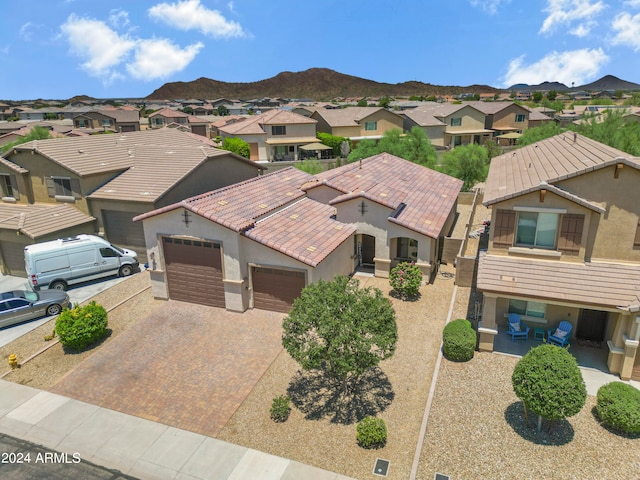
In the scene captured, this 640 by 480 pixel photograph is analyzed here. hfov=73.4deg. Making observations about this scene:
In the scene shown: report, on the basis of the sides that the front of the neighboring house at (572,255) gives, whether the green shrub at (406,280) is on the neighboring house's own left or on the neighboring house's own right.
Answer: on the neighboring house's own right

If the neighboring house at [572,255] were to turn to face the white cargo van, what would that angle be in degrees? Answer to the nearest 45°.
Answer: approximately 90° to its right

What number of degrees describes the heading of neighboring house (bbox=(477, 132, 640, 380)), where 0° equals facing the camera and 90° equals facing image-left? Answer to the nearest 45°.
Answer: approximately 0°

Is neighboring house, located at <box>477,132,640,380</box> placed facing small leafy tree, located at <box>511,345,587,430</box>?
yes

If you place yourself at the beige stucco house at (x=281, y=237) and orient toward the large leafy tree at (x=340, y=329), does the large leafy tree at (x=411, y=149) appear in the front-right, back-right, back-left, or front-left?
back-left

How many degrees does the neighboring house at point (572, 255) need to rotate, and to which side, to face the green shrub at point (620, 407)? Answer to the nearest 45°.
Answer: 0° — it already faces it

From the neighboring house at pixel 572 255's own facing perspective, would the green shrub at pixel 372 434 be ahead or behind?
ahead

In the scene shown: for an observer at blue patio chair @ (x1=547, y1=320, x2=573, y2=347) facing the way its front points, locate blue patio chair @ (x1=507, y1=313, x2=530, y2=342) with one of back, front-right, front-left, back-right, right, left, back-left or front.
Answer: front-right

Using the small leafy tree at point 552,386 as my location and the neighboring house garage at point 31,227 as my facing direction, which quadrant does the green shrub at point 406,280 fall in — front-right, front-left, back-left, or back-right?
front-right

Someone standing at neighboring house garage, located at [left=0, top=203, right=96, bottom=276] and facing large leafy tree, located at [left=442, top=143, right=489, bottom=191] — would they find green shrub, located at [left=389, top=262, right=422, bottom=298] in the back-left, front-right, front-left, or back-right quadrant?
front-right

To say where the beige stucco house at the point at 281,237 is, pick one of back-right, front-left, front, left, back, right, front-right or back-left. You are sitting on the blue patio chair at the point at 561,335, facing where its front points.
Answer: front-right

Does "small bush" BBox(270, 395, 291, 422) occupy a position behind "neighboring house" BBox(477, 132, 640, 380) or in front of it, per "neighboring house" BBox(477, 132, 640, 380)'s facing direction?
in front

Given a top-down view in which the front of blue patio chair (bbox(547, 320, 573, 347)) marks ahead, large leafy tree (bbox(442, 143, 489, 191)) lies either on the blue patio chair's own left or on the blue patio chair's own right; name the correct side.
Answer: on the blue patio chair's own right

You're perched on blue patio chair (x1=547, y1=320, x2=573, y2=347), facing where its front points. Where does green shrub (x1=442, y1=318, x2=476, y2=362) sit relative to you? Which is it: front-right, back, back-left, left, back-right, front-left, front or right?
front
